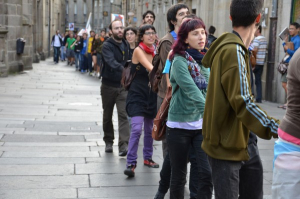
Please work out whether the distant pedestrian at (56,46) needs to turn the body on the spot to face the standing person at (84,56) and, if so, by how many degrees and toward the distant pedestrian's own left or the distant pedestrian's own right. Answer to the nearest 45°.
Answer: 0° — they already face them

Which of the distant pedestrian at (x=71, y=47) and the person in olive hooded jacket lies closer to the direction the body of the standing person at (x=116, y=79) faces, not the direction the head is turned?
the person in olive hooded jacket

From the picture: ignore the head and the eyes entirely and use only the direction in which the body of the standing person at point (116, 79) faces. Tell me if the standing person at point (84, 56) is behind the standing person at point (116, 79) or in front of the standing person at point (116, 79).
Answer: behind

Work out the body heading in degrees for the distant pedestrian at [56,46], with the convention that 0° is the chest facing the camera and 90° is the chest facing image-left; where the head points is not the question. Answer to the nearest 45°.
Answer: approximately 0°
